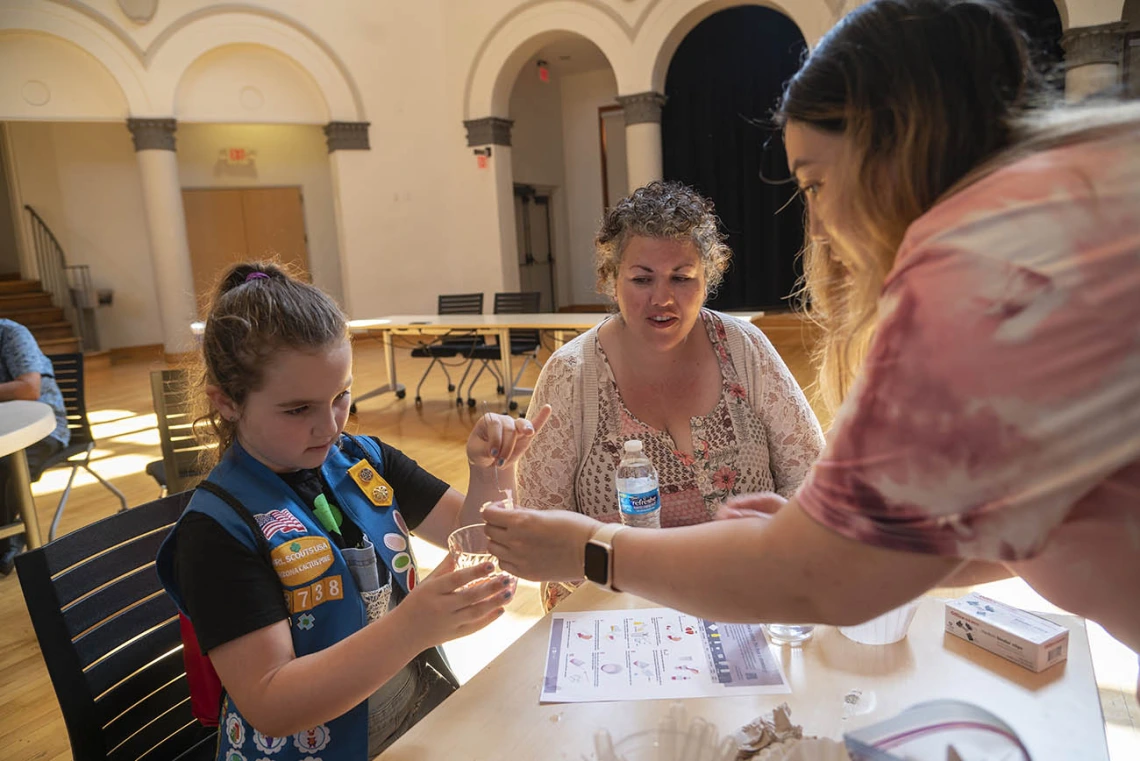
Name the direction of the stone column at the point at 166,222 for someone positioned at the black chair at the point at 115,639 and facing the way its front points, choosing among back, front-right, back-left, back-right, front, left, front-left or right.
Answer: back-left

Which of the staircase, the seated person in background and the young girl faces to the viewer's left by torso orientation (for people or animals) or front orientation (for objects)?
the seated person in background

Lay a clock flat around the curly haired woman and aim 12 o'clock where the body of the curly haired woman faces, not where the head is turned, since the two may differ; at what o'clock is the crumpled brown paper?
The crumpled brown paper is roughly at 12 o'clock from the curly haired woman.

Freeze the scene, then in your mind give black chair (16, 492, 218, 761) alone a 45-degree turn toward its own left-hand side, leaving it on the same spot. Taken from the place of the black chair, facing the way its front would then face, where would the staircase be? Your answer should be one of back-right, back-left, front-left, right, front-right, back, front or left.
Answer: left

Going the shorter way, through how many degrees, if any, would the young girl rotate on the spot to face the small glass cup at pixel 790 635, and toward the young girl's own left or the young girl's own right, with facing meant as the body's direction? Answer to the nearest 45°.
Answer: approximately 45° to the young girl's own left

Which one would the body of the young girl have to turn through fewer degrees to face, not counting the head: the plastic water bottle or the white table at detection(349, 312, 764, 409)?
the plastic water bottle

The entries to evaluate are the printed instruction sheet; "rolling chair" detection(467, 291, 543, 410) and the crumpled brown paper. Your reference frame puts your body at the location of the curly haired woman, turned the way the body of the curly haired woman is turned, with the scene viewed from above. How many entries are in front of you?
2

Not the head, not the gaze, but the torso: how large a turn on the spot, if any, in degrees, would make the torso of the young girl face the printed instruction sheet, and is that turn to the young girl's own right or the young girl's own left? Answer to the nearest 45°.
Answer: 0° — they already face it

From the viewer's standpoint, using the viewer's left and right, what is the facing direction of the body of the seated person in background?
facing to the left of the viewer

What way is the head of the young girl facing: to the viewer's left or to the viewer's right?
to the viewer's right

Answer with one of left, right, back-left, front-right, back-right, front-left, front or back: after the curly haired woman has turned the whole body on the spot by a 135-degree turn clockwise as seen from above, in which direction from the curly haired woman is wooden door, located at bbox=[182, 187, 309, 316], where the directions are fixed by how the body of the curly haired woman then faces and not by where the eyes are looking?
front

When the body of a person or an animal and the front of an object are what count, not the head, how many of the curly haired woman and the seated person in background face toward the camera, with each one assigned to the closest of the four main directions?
1

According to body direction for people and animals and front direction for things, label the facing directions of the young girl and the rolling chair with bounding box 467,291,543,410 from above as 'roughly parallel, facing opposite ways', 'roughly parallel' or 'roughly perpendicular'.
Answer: roughly perpendicular

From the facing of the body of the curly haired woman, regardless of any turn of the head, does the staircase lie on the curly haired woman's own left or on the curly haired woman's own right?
on the curly haired woman's own right
